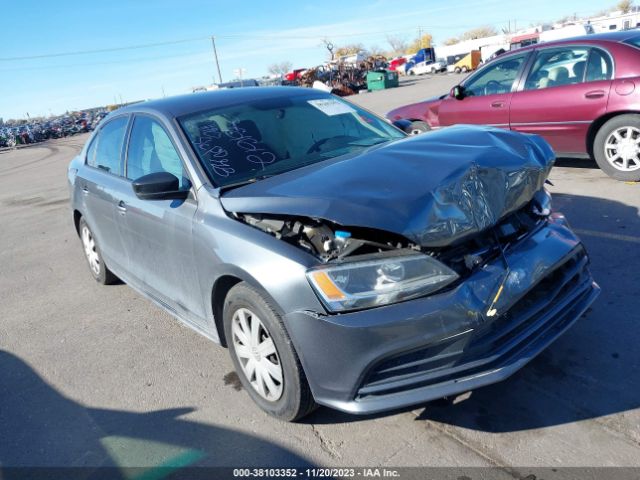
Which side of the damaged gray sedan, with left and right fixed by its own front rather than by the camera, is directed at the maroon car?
left

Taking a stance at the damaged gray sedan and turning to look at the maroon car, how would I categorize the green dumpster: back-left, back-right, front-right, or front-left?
front-left

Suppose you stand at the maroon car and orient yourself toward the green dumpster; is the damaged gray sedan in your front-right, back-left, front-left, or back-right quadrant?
back-left

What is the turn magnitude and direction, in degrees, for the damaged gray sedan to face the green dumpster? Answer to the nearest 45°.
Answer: approximately 135° to its left

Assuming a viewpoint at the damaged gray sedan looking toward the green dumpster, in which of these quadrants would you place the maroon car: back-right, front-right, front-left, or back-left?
front-right

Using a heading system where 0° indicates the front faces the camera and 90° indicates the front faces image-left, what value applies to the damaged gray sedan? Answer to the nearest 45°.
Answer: approximately 315°

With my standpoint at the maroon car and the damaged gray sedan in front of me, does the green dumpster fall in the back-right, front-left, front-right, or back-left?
back-right
